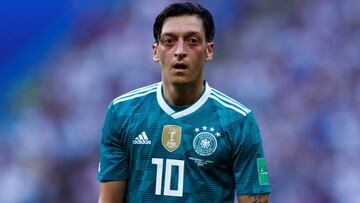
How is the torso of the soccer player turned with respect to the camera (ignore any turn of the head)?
toward the camera
